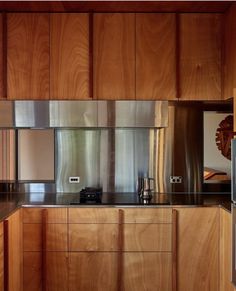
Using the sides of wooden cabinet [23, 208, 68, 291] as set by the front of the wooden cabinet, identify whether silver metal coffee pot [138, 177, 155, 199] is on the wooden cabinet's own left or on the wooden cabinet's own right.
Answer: on the wooden cabinet's own left

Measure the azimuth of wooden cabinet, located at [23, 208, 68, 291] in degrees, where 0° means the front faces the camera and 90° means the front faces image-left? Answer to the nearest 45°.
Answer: approximately 0°
